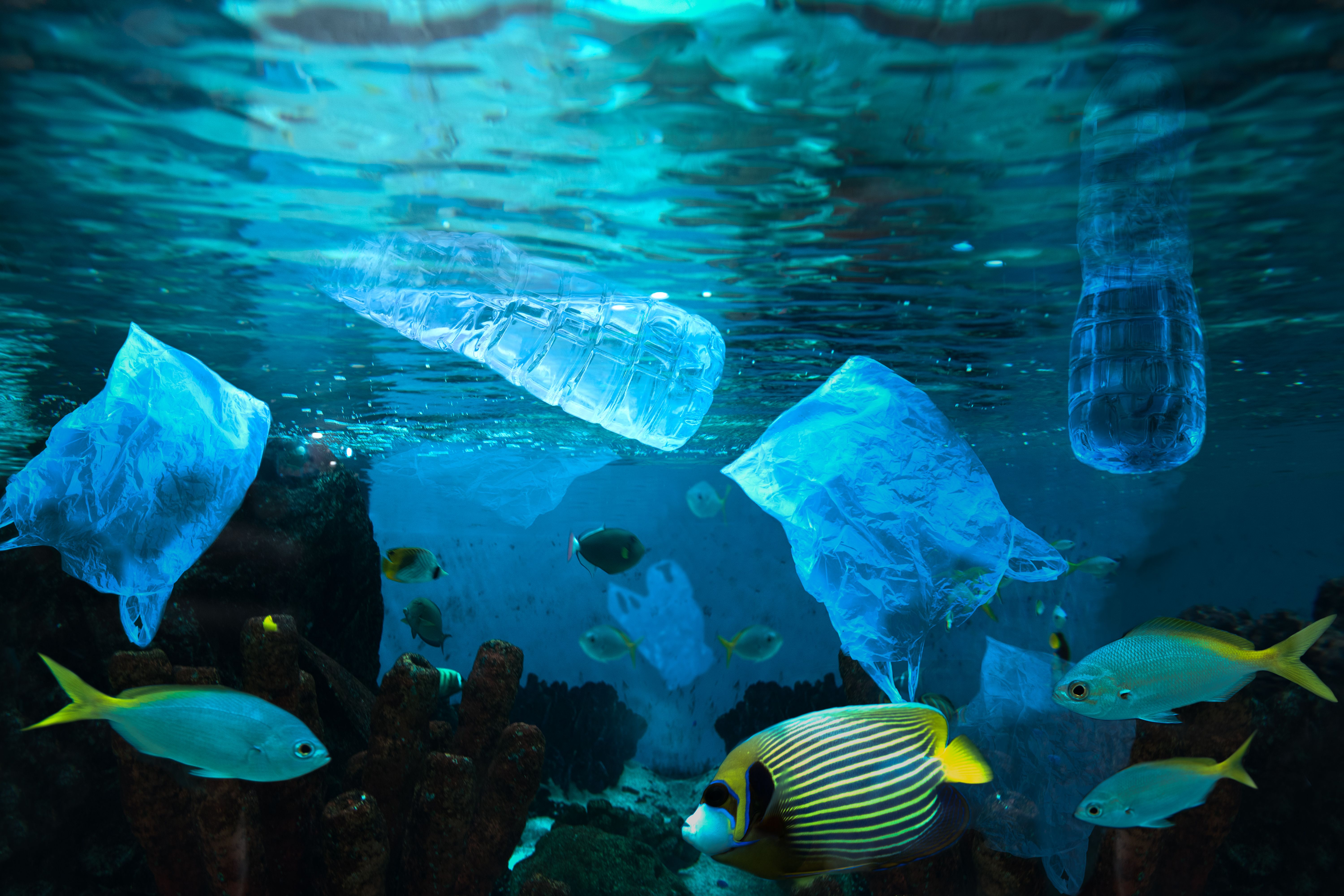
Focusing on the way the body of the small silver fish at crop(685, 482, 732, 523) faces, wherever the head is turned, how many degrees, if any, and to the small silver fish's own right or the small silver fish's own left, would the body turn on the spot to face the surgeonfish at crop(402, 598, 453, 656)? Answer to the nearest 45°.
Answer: approximately 45° to the small silver fish's own left

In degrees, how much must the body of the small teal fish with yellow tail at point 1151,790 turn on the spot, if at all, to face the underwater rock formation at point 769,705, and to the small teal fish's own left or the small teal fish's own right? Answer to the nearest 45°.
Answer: approximately 45° to the small teal fish's own right

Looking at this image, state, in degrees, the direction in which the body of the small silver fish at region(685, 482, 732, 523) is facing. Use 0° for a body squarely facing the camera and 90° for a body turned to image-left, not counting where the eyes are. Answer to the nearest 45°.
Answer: approximately 90°

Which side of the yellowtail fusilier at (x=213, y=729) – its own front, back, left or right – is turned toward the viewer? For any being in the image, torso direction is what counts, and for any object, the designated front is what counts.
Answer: right

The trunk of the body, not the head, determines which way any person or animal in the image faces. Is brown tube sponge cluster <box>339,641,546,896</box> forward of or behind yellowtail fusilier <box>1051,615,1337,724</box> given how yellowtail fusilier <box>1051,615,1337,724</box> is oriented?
forward

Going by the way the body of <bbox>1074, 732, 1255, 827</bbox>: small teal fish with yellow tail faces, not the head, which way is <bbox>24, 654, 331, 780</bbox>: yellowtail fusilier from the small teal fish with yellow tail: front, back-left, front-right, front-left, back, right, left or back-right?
front-left

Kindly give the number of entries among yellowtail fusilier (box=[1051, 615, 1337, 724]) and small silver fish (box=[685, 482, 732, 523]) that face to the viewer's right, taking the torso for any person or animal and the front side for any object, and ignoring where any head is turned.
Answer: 0

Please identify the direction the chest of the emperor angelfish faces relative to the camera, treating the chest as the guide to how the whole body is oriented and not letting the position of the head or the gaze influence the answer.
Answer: to the viewer's left

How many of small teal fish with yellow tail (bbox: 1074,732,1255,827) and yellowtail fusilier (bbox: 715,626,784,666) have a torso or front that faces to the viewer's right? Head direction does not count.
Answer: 1

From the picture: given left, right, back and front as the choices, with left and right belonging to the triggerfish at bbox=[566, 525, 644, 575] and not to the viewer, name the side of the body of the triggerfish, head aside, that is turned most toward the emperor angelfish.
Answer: right
